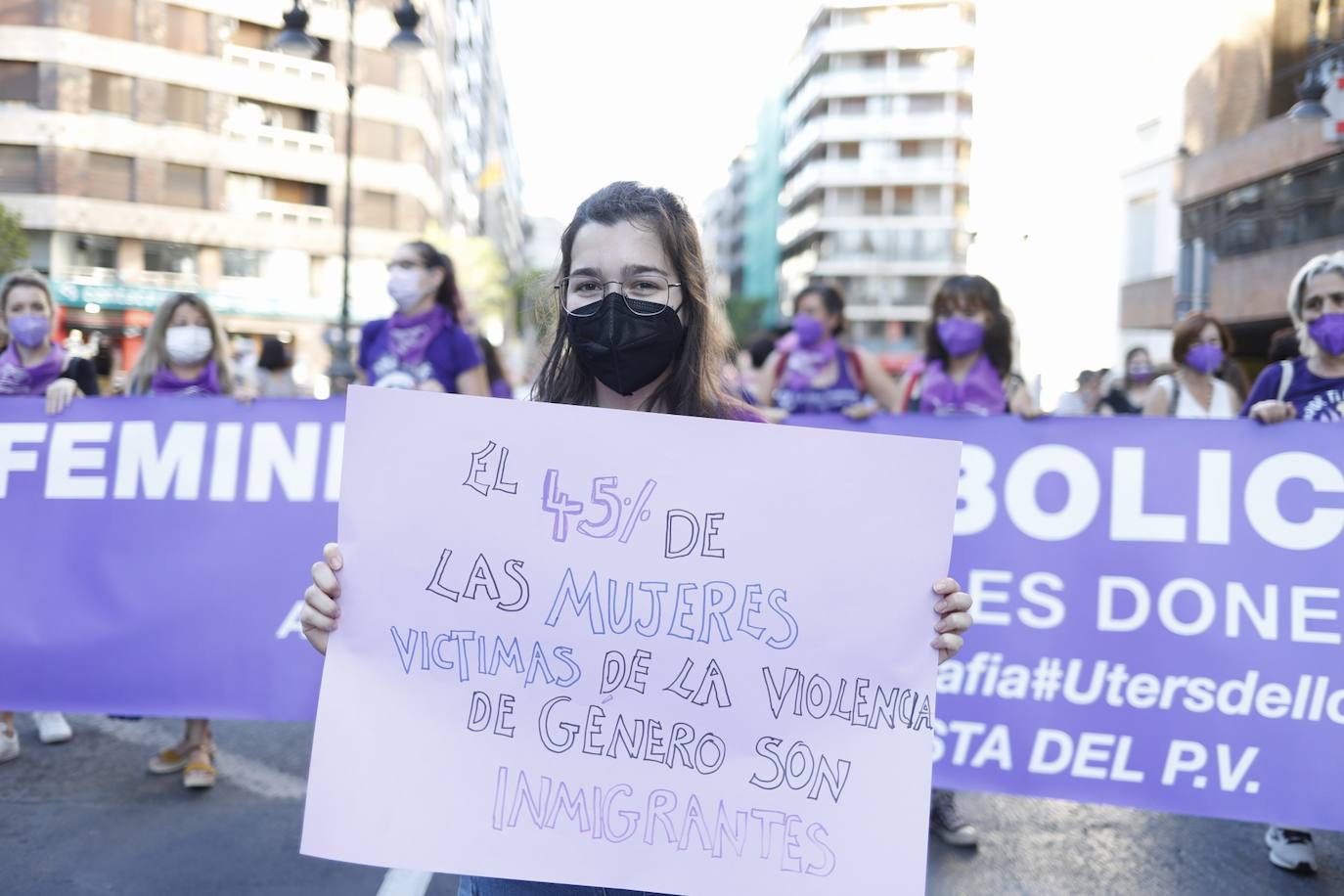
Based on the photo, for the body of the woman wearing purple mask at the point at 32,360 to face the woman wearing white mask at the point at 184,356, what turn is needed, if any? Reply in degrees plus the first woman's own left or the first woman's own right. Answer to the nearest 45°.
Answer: approximately 90° to the first woman's own left

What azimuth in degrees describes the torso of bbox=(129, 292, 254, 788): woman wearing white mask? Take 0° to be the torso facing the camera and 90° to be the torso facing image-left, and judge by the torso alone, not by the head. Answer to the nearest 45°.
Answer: approximately 0°

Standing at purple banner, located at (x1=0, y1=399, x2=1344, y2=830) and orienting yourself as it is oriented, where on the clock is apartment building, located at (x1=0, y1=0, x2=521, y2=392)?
The apartment building is roughly at 5 o'clock from the purple banner.

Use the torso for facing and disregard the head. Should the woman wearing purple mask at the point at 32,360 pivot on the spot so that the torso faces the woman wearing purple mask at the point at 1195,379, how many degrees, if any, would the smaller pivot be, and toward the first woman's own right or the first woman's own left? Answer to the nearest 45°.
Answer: approximately 90° to the first woman's own left

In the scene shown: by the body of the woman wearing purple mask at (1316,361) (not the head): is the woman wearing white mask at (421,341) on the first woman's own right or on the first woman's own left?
on the first woman's own right

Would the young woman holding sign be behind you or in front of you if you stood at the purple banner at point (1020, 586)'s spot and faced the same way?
in front

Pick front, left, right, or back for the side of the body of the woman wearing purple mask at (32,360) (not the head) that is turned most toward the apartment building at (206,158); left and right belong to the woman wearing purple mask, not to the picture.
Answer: back
